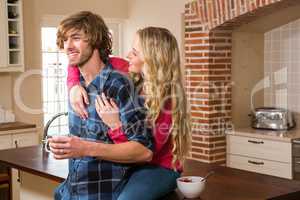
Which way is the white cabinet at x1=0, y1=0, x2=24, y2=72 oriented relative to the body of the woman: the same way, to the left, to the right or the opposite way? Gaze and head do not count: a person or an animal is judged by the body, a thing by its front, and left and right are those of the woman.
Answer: to the left

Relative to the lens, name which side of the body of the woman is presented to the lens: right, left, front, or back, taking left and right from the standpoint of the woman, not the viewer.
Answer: left

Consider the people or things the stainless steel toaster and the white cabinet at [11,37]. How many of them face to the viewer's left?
0

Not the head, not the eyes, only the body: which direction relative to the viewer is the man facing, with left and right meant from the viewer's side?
facing the viewer and to the left of the viewer

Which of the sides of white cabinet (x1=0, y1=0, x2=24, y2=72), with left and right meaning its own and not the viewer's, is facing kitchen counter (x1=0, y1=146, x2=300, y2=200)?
front

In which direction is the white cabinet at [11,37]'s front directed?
toward the camera

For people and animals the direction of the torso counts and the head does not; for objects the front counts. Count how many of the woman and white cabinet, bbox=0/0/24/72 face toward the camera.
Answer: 1

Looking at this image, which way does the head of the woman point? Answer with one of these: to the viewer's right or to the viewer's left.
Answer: to the viewer's left

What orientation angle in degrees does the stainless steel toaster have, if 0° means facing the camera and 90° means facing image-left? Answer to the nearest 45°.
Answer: approximately 0°

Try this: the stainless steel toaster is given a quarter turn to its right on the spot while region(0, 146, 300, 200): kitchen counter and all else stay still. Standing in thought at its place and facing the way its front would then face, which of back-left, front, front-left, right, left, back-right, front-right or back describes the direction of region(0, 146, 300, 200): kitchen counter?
left
